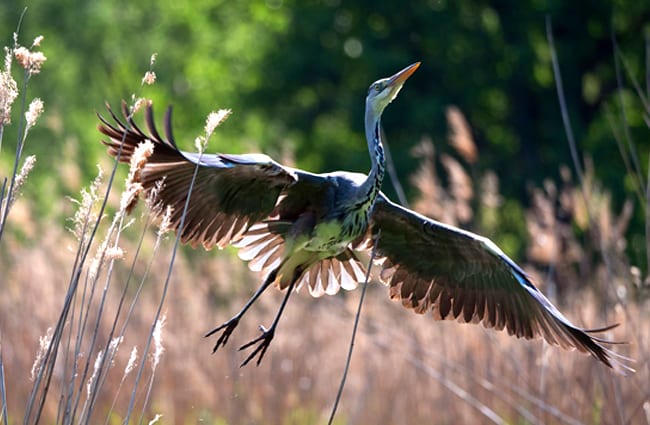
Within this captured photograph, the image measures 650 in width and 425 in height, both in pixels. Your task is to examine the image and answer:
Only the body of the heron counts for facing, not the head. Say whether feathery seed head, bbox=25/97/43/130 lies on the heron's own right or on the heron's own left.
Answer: on the heron's own right
